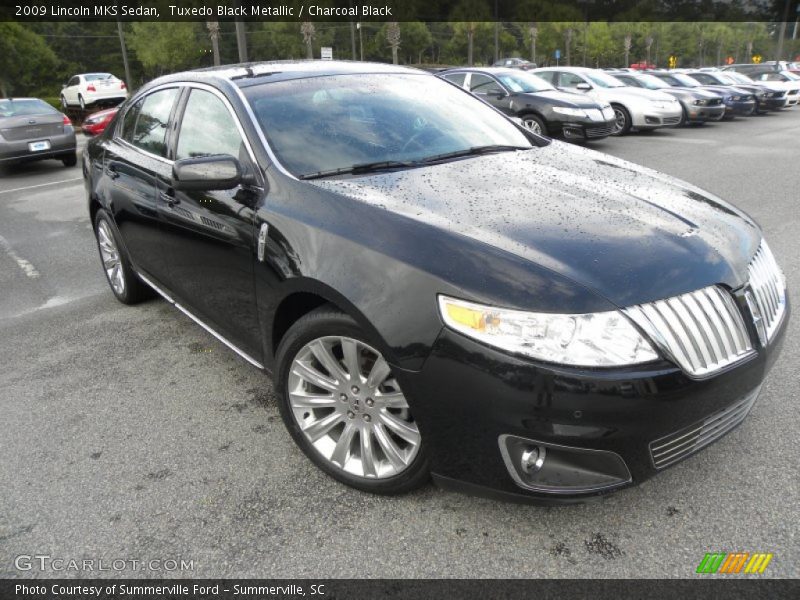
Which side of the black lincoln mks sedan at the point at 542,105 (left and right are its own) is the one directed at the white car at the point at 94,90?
back

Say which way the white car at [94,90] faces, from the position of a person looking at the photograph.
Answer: facing away from the viewer and to the left of the viewer

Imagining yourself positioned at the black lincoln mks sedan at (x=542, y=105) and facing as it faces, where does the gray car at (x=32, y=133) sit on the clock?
The gray car is roughly at 4 o'clock from the black lincoln mks sedan.

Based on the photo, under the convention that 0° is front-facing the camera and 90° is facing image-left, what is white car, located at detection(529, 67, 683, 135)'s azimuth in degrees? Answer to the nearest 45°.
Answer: approximately 315°

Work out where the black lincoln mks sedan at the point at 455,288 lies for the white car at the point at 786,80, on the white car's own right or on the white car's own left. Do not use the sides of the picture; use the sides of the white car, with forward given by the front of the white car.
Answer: on the white car's own right

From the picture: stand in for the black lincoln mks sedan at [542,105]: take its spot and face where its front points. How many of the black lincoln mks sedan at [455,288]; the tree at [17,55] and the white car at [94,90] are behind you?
2

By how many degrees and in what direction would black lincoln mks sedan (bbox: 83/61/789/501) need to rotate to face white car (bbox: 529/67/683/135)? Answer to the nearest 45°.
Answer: approximately 135° to its left

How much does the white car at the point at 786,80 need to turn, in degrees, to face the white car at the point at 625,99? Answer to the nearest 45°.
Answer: approximately 45° to its right

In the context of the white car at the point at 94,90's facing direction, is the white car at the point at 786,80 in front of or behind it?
behind
